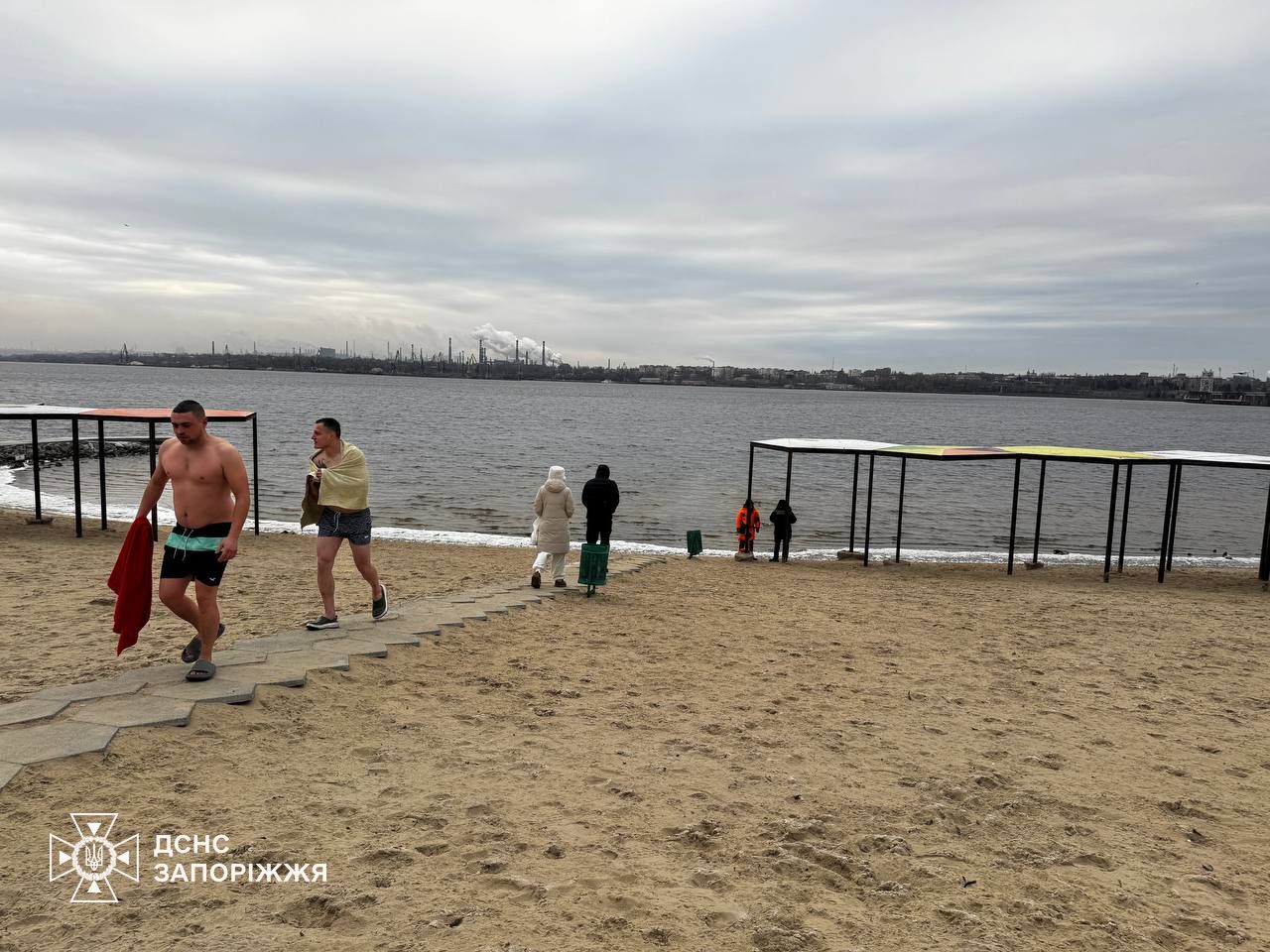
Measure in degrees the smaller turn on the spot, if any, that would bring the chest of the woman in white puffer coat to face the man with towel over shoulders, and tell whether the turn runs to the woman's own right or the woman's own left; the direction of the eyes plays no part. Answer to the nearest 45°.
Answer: approximately 135° to the woman's own left

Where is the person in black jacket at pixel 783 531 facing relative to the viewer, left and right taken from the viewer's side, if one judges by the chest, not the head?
facing away from the viewer

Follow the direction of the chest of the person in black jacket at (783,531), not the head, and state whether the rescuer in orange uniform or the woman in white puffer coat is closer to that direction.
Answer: the rescuer in orange uniform

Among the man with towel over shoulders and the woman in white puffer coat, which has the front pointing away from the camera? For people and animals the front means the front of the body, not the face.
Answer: the woman in white puffer coat

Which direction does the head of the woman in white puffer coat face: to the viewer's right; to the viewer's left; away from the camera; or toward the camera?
away from the camera

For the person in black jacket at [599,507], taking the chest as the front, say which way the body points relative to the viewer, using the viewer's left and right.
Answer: facing away from the viewer

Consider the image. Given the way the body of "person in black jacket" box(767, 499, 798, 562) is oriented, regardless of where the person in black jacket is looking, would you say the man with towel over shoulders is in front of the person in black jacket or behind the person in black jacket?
behind

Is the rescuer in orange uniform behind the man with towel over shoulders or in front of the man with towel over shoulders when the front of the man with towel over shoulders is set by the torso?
behind

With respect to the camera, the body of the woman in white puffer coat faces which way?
away from the camera

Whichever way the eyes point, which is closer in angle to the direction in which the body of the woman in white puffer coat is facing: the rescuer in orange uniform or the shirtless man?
the rescuer in orange uniform
